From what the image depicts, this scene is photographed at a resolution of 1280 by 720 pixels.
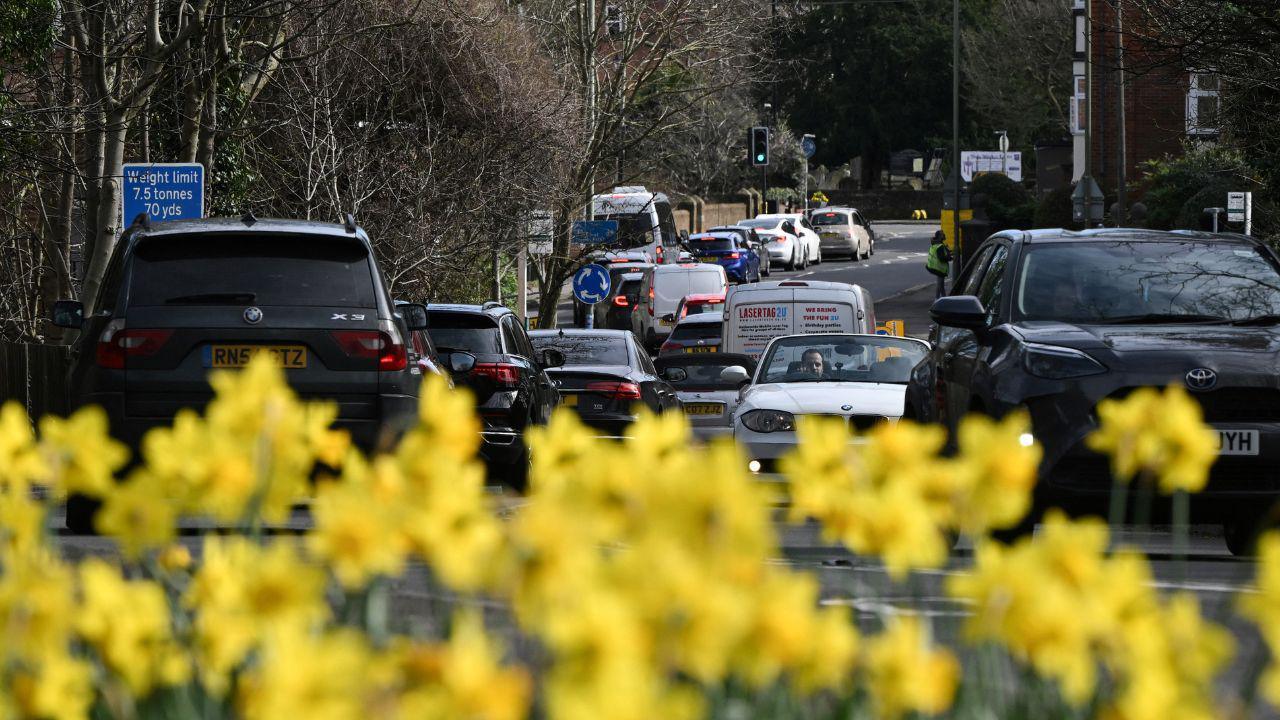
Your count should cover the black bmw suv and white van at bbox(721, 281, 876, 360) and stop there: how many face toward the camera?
0

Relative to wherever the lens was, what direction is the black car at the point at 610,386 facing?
facing away from the viewer and to the right of the viewer

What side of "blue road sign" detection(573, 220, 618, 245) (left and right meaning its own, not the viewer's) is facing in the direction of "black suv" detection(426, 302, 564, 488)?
front

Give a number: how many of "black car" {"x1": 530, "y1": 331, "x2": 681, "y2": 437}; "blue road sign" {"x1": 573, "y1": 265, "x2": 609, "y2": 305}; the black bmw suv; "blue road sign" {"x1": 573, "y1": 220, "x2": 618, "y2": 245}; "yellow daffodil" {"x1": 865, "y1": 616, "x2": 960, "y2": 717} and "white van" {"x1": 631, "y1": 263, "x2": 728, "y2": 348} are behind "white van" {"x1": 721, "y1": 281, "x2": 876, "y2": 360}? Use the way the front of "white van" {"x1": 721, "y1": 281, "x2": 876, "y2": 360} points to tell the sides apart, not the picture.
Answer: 3

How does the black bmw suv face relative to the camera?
away from the camera

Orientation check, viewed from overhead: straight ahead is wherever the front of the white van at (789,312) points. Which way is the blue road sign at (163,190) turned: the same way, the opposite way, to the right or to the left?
the opposite way

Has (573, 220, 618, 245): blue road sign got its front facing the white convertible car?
yes

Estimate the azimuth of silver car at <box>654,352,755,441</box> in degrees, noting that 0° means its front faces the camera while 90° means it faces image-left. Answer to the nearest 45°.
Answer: approximately 180°

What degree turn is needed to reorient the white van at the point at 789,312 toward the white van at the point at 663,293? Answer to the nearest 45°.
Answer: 0° — it already faces it

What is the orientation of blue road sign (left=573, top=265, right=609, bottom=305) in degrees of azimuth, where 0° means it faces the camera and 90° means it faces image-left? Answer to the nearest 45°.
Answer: approximately 0°

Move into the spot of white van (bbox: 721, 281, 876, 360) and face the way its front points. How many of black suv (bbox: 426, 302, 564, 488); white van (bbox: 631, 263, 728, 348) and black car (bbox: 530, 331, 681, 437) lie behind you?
2

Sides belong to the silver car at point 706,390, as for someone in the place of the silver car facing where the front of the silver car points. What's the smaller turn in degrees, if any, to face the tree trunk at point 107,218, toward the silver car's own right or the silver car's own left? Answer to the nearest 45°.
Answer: approximately 135° to the silver car's own left
